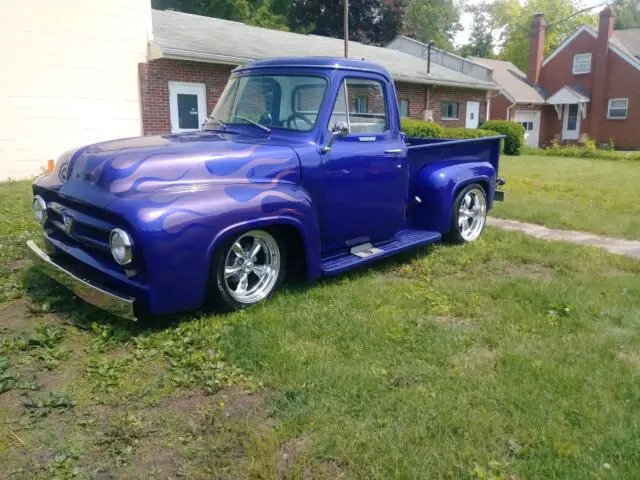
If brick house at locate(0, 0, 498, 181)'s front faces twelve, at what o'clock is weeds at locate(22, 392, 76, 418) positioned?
The weeds is roughly at 1 o'clock from the brick house.

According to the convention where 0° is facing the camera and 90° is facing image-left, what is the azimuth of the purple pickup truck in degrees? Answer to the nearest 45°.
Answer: approximately 45°

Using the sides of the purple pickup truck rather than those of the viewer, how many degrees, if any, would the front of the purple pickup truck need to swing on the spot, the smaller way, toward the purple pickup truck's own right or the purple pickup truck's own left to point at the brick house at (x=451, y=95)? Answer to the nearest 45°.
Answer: approximately 135° to the purple pickup truck's own right

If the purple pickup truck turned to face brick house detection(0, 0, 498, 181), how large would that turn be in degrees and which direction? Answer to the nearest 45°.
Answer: approximately 135° to its right

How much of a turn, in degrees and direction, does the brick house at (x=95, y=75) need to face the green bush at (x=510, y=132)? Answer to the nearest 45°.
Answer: approximately 90° to its left

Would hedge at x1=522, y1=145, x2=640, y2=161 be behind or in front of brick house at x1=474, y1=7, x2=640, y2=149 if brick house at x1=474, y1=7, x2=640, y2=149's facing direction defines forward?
in front

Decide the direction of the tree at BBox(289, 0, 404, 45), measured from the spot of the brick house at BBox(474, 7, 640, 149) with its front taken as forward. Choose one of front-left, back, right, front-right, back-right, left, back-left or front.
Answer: right

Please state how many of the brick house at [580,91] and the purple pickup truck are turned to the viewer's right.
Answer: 0

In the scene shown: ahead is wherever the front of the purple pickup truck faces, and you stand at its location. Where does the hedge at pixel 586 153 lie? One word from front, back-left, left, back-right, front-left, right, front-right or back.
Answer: back

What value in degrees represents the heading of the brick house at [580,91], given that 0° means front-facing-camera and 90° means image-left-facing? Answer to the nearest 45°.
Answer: approximately 0°

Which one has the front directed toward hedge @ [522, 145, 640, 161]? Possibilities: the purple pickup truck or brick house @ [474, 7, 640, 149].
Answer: the brick house
